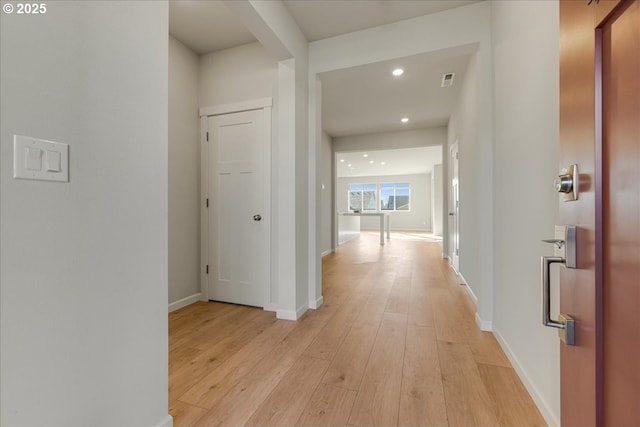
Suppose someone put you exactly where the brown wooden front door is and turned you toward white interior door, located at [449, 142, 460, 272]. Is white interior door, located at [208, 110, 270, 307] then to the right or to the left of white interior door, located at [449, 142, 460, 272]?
left

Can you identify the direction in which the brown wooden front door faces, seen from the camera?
facing the viewer and to the left of the viewer

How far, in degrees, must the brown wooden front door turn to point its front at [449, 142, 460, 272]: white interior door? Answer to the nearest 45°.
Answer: approximately 90° to its right

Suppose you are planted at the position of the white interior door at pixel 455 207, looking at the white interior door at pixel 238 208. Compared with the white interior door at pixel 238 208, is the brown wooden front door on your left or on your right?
left

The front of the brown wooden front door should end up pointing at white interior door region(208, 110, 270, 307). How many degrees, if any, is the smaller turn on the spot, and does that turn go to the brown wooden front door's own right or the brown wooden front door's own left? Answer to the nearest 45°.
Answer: approximately 45° to the brown wooden front door's own right
